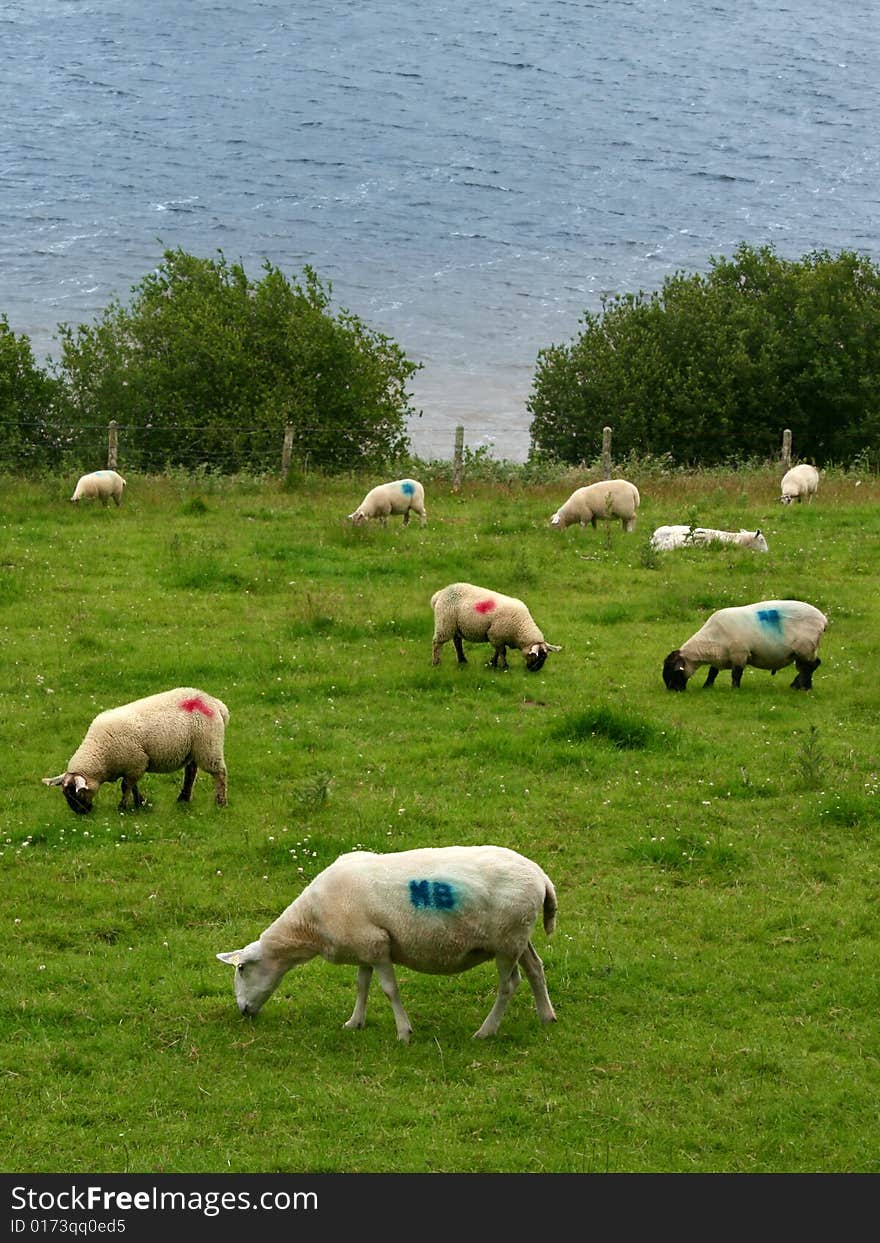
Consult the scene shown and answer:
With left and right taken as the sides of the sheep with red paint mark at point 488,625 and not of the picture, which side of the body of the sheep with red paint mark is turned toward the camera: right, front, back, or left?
right

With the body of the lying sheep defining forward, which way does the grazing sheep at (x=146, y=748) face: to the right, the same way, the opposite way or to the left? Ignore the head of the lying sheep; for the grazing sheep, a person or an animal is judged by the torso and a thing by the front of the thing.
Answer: the opposite way

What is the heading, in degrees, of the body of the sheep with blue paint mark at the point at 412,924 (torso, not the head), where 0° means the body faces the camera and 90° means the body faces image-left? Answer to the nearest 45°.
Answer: approximately 90°

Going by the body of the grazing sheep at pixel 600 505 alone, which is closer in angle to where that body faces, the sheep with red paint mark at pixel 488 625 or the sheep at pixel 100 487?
the sheep

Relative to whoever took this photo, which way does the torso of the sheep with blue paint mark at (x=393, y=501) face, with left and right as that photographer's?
facing to the left of the viewer

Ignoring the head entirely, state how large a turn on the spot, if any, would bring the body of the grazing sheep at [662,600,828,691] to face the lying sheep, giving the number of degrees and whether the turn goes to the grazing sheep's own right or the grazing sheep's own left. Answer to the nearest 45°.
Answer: approximately 90° to the grazing sheep's own right

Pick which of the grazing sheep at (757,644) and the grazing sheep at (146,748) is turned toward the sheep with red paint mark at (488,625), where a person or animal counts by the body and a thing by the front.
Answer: the grazing sheep at (757,644)

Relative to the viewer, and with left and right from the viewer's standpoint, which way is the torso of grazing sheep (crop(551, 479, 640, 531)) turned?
facing to the left of the viewer

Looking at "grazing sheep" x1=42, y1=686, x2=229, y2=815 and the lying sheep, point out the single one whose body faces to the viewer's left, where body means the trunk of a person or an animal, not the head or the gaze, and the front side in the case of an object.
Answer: the grazing sheep

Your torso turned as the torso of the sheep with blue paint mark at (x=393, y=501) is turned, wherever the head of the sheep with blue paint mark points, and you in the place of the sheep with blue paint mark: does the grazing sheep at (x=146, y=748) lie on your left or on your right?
on your left

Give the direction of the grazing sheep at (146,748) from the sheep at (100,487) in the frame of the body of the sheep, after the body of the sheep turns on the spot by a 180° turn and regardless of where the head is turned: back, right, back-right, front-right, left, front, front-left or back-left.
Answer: right

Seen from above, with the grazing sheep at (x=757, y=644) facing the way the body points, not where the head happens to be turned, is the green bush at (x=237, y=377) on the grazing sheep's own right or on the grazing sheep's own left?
on the grazing sheep's own right

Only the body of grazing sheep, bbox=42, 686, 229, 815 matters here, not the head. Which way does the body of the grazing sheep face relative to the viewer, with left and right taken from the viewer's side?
facing to the left of the viewer

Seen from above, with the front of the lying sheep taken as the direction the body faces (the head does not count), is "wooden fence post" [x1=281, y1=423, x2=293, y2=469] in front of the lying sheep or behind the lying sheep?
behind

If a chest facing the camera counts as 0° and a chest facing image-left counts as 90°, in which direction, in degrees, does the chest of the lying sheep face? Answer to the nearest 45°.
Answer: approximately 270°

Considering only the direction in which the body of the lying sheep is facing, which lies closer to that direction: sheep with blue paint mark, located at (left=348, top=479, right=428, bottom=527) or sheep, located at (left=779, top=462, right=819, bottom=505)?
the sheep

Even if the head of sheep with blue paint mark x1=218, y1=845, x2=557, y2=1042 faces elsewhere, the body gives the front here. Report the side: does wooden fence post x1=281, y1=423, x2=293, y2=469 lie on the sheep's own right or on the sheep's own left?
on the sheep's own right

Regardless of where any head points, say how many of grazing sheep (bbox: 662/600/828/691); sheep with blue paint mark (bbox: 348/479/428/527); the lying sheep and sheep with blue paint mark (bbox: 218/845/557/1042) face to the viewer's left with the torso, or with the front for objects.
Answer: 3

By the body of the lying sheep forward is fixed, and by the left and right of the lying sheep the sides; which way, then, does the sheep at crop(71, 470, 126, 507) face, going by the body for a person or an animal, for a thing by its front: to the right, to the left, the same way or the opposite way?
the opposite way
